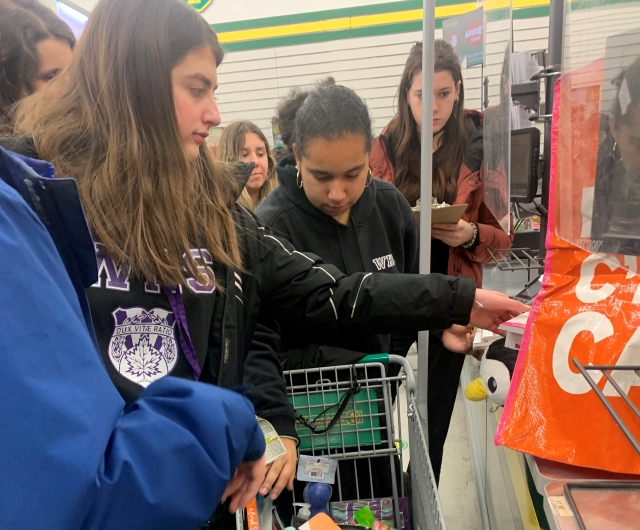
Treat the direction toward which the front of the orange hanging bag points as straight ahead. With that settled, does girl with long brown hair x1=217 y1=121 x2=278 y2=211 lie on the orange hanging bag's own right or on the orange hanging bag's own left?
on the orange hanging bag's own right

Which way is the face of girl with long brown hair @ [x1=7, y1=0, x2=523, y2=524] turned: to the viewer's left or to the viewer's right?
to the viewer's right

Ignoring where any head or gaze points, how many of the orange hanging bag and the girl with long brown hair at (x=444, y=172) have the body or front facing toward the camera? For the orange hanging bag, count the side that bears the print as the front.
2

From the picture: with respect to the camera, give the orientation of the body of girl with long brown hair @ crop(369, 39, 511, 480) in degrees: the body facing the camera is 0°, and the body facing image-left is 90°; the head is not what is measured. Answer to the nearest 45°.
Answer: approximately 0°

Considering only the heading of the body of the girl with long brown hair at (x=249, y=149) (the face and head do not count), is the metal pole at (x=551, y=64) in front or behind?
in front

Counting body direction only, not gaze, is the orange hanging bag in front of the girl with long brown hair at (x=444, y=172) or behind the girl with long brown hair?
in front

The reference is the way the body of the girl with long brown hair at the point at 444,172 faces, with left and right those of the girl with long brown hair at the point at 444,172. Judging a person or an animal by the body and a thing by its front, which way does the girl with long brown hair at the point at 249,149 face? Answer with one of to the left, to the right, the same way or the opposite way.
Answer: the same way

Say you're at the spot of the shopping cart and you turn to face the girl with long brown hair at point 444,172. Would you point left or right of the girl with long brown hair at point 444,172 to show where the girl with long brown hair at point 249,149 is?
left

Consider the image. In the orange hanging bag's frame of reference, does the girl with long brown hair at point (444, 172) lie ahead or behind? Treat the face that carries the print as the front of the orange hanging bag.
behind

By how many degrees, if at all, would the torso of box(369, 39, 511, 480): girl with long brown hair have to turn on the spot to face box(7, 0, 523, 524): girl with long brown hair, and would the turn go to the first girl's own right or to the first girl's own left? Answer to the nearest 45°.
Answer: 0° — they already face them

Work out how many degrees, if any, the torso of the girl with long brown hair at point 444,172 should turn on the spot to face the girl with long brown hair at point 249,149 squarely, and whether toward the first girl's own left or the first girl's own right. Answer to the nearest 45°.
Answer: approximately 135° to the first girl's own right

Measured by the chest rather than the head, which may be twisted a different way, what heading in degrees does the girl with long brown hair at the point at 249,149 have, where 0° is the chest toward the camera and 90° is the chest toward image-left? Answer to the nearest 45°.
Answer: approximately 315°

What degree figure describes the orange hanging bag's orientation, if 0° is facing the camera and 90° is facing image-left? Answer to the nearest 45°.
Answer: approximately 0°
